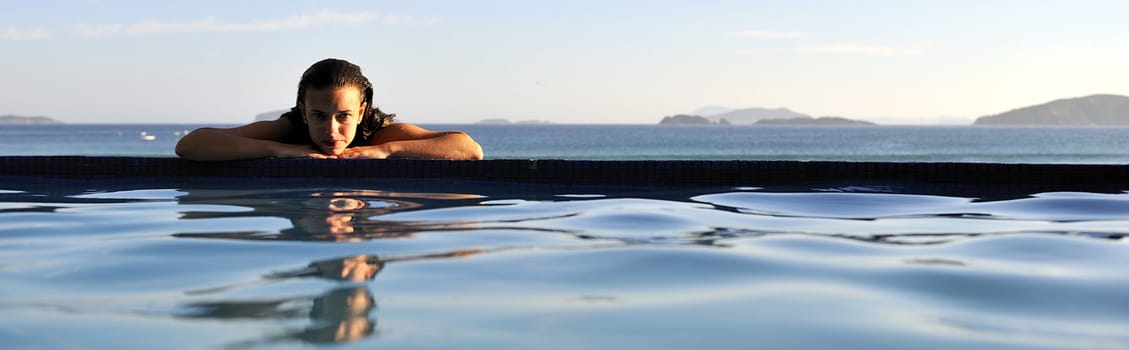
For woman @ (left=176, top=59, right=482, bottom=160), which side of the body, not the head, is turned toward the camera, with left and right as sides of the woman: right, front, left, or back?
front

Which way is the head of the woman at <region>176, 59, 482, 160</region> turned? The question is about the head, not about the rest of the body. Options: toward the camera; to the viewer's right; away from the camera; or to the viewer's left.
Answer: toward the camera
